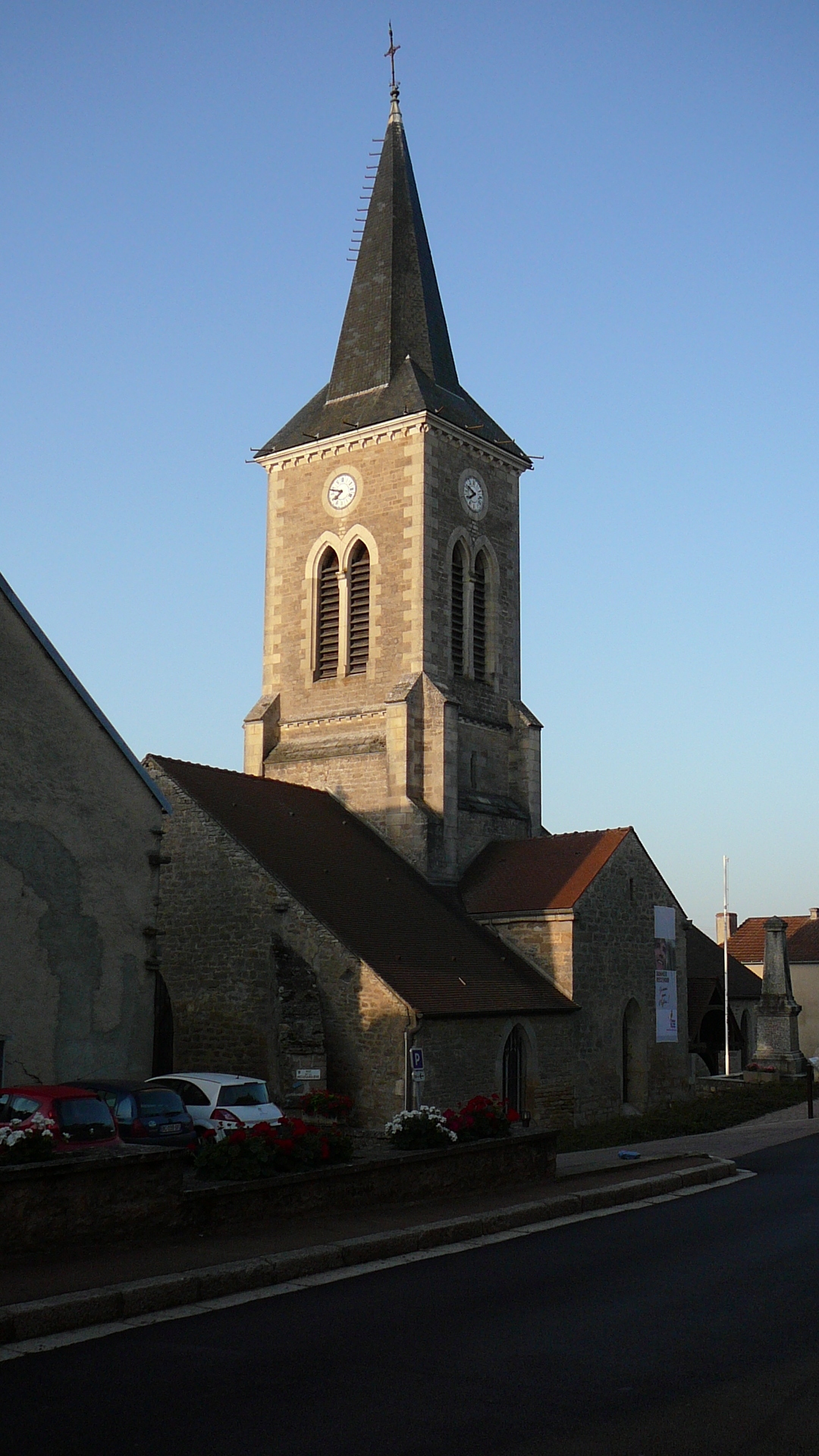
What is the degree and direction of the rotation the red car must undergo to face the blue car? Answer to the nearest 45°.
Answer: approximately 45° to its right

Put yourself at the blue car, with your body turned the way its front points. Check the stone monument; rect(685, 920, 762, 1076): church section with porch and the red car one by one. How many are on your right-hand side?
2

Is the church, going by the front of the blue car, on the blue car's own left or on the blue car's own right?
on the blue car's own right

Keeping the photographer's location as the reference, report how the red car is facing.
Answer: facing away from the viewer and to the left of the viewer

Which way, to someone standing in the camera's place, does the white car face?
facing away from the viewer and to the left of the viewer

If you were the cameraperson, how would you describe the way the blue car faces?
facing away from the viewer and to the left of the viewer

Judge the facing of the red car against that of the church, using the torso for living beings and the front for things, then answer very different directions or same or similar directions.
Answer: very different directions
